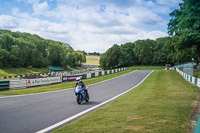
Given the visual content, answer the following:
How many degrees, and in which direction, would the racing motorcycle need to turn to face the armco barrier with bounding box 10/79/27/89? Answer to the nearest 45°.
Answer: approximately 90° to its right

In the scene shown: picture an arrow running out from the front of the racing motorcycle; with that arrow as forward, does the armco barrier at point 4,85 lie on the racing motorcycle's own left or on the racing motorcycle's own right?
on the racing motorcycle's own right

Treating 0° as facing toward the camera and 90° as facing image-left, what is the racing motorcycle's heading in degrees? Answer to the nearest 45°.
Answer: approximately 45°
